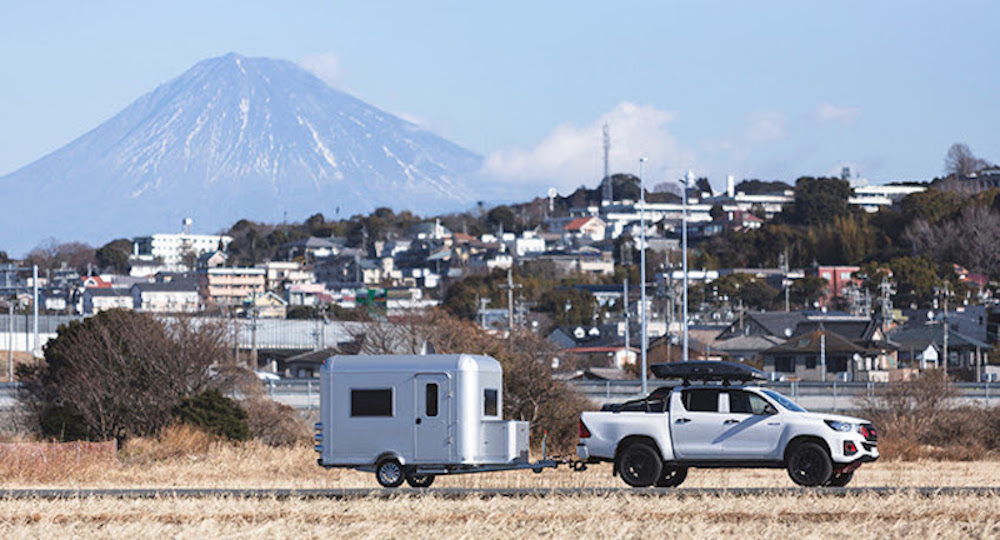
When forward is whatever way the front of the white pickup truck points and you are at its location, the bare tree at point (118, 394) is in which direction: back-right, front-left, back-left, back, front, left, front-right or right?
back-left

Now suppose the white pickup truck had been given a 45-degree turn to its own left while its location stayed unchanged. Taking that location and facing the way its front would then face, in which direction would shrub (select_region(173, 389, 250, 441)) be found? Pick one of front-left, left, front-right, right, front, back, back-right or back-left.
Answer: left

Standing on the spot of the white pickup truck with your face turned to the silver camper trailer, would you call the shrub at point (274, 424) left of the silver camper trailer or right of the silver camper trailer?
right

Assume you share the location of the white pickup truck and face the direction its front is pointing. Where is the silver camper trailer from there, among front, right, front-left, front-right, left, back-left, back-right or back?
back

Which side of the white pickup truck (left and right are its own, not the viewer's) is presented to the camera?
right

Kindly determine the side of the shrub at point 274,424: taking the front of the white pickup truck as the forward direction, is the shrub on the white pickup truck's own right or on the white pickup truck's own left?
on the white pickup truck's own left
